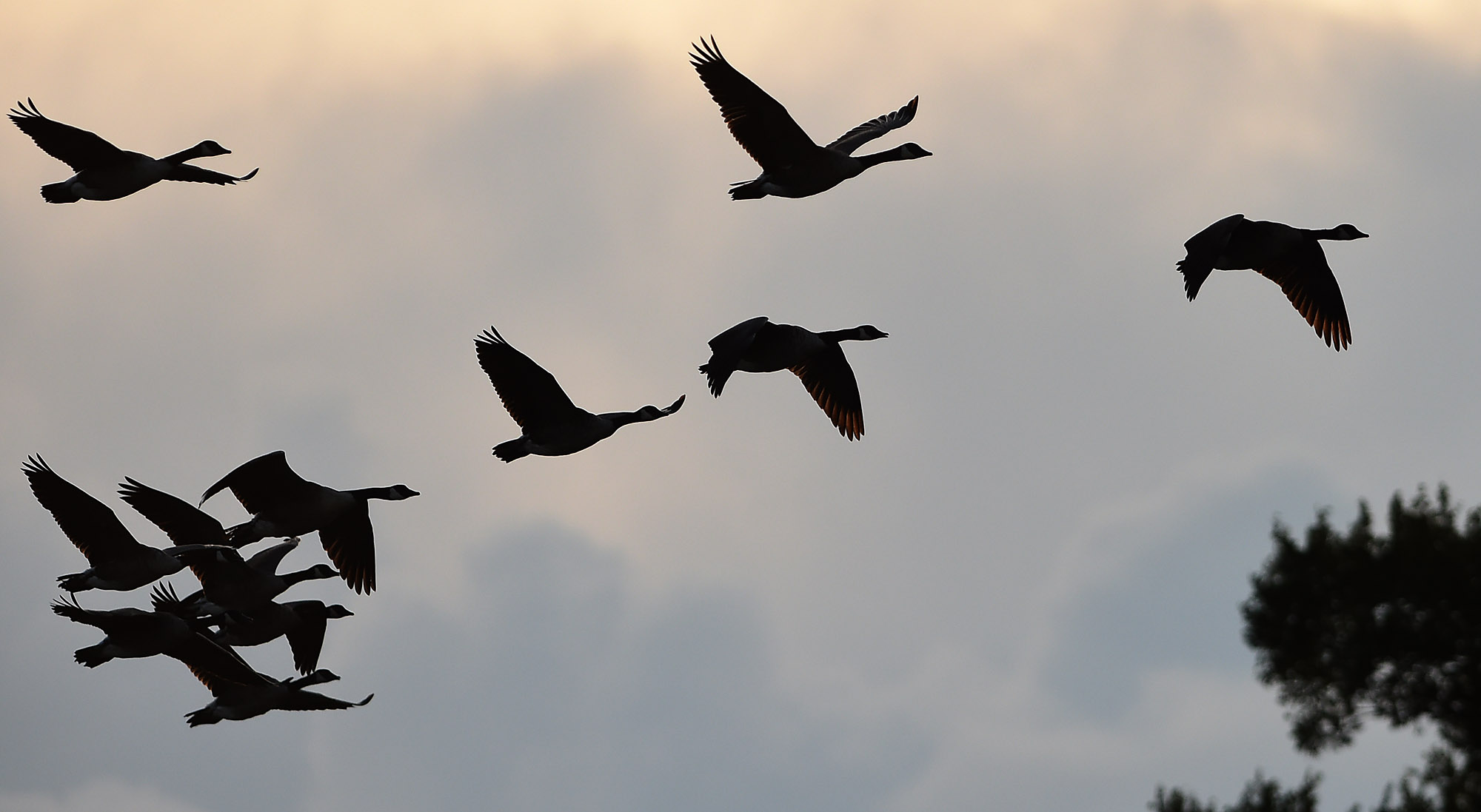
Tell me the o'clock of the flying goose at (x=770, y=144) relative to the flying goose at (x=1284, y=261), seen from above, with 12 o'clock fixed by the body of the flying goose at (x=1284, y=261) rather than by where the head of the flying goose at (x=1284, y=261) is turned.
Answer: the flying goose at (x=770, y=144) is roughly at 5 o'clock from the flying goose at (x=1284, y=261).

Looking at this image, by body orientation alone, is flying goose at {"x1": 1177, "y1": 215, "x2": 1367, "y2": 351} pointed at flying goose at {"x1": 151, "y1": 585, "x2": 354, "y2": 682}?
no

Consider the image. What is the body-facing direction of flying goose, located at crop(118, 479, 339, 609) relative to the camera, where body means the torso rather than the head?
to the viewer's right

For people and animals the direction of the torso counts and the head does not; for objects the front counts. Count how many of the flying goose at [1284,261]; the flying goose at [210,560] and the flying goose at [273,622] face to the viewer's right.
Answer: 3

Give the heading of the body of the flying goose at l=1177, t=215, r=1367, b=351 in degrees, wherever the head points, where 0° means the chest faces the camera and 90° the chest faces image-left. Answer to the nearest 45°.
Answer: approximately 270°

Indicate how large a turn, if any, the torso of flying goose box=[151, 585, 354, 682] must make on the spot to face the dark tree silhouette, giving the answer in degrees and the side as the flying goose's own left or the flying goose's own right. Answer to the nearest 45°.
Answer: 0° — it already faces it

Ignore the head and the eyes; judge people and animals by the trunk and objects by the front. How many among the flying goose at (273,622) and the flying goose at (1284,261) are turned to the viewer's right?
2

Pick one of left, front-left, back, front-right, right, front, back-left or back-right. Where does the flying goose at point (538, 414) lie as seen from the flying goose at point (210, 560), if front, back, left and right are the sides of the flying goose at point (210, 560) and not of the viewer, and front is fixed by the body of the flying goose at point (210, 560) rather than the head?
front-right

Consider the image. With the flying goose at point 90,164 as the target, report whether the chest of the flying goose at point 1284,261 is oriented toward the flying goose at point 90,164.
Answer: no

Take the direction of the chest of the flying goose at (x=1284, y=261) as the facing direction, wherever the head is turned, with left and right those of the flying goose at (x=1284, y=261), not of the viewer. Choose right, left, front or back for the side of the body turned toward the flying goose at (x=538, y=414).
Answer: back

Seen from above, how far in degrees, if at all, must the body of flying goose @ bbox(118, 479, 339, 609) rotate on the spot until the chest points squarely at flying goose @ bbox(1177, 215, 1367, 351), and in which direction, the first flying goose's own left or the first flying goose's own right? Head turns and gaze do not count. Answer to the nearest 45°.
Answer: approximately 45° to the first flying goose's own right

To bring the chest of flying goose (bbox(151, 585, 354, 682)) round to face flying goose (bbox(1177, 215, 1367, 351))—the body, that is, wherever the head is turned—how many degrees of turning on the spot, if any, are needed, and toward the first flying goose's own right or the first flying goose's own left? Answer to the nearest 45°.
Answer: approximately 45° to the first flying goose's own right

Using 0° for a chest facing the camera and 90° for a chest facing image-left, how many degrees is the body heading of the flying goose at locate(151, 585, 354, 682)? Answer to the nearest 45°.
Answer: approximately 270°

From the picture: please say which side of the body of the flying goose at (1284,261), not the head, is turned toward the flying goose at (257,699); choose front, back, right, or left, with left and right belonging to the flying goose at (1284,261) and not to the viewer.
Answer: back

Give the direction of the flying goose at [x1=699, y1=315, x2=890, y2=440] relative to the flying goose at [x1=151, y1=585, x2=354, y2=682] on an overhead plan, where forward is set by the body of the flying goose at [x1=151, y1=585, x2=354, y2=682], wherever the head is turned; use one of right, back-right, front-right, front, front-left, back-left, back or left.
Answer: front-right

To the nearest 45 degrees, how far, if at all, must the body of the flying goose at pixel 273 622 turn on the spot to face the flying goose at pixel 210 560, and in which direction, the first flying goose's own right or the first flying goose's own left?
approximately 135° to the first flying goose's own right

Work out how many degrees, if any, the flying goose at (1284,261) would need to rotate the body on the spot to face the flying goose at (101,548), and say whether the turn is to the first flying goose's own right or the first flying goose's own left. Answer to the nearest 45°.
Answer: approximately 180°
